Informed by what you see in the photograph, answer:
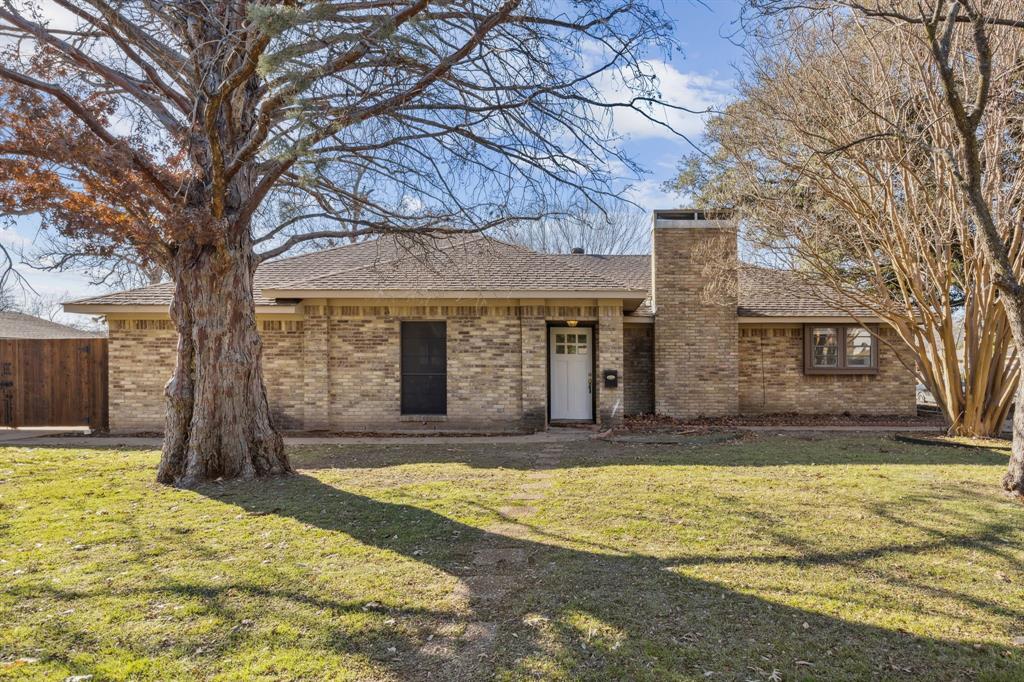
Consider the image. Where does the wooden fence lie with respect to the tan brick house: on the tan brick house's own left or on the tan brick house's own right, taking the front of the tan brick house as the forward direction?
on the tan brick house's own right

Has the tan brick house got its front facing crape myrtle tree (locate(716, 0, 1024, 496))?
no

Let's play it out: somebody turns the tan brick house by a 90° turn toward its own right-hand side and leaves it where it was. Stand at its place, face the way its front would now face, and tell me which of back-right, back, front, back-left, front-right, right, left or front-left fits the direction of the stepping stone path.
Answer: left

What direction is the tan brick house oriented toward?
toward the camera

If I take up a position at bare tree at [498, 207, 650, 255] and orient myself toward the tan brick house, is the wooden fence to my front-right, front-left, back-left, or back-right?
front-right

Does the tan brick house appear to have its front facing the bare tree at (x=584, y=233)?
no
